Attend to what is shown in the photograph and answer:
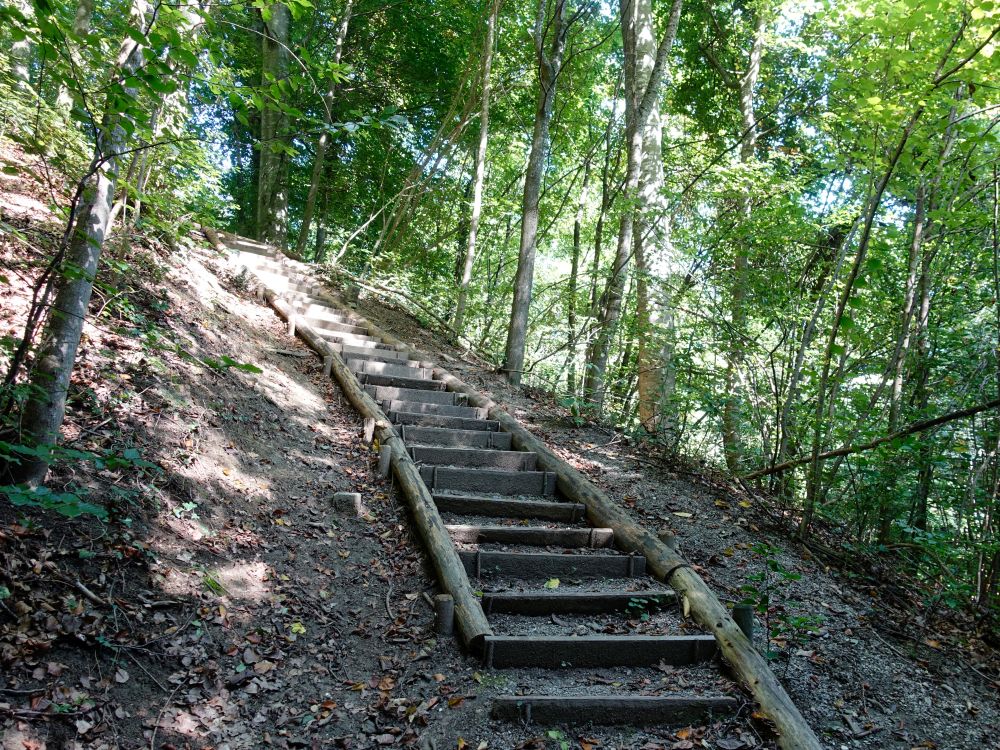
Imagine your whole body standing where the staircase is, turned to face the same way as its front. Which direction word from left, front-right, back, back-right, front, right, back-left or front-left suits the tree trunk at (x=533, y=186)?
back

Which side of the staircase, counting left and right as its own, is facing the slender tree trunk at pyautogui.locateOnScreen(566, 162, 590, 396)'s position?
left

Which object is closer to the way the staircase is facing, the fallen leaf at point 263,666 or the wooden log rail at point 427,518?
the fallen leaf

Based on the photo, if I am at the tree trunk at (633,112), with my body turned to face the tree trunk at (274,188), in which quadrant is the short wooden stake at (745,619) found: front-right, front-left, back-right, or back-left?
back-left

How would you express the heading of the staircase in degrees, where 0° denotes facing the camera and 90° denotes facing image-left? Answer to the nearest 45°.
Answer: approximately 0°

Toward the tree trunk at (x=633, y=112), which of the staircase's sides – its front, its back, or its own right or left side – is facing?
left

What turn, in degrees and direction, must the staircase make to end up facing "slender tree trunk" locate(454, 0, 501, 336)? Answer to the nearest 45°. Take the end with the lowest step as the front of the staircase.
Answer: approximately 180°
